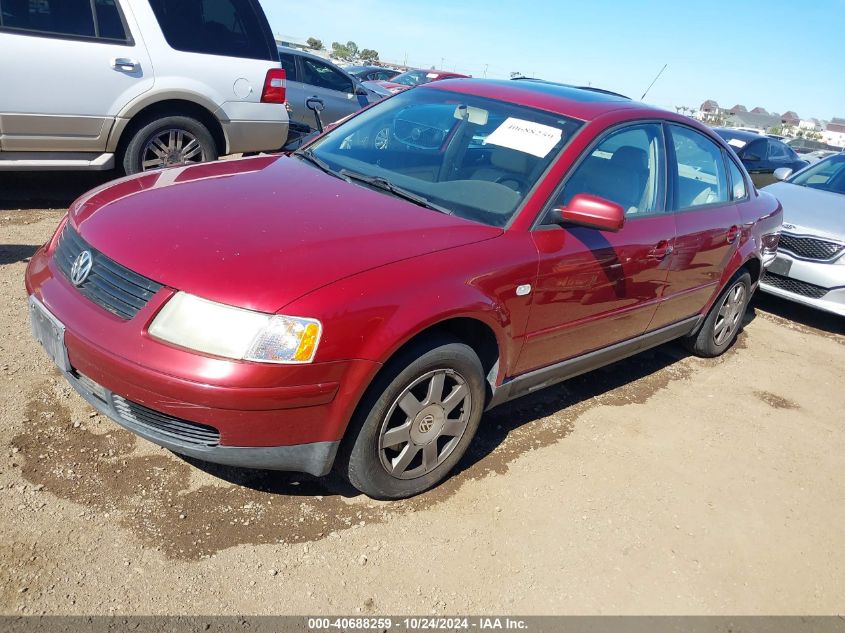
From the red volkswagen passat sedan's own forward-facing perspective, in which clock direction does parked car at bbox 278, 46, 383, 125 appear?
The parked car is roughly at 4 o'clock from the red volkswagen passat sedan.

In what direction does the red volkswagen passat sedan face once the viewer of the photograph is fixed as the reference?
facing the viewer and to the left of the viewer

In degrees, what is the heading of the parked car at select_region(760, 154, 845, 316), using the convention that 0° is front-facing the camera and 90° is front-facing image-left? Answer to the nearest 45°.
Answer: approximately 45°

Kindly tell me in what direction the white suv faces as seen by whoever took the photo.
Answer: facing to the left of the viewer

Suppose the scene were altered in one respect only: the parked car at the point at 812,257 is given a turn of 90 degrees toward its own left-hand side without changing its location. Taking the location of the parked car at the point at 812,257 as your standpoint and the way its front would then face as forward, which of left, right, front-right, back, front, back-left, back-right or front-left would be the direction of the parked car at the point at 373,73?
back

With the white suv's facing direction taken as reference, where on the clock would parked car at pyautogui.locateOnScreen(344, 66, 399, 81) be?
The parked car is roughly at 4 o'clock from the white suv.

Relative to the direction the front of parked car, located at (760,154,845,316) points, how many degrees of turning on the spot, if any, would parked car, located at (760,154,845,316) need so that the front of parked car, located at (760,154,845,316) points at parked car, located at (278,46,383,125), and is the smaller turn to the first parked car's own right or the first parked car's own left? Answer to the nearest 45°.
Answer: approximately 45° to the first parked car's own right

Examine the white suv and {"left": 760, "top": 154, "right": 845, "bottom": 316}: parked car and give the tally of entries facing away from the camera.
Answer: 0

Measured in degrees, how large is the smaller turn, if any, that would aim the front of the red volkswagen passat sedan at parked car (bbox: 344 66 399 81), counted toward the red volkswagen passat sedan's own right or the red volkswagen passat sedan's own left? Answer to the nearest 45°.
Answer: approximately 135° to the red volkswagen passat sedan's own right

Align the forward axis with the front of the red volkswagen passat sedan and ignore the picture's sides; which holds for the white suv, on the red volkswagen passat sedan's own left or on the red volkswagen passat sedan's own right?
on the red volkswagen passat sedan's own right

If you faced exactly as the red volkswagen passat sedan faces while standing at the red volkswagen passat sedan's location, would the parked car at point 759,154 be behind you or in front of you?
behind
